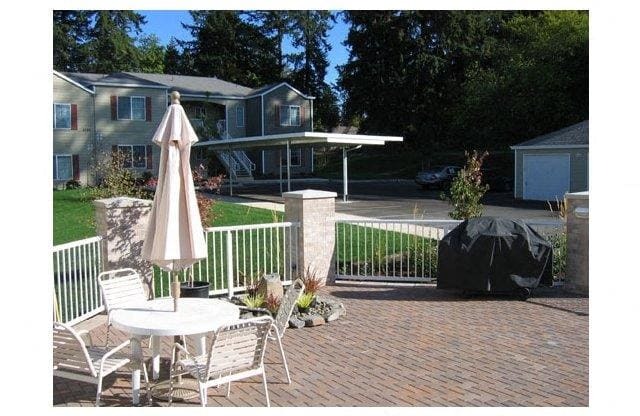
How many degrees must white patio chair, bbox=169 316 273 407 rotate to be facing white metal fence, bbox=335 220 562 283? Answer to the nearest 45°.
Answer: approximately 90° to its right

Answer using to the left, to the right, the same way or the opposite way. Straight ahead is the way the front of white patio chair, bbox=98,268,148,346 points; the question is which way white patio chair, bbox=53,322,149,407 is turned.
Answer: to the left

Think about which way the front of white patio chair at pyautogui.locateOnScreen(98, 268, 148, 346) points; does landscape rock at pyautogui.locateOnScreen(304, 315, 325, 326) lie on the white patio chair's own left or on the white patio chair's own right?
on the white patio chair's own left

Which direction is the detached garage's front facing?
toward the camera

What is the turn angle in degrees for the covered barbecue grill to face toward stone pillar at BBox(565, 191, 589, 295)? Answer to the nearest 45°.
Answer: approximately 135° to its left

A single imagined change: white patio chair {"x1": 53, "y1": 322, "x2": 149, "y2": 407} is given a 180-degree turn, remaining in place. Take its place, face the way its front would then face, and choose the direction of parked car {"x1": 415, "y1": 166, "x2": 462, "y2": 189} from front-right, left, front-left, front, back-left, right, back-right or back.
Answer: back

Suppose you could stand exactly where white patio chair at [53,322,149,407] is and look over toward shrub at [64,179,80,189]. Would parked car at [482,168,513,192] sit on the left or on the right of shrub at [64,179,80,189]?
right

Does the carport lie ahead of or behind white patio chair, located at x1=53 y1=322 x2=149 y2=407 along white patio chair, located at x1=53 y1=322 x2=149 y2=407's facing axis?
ahead

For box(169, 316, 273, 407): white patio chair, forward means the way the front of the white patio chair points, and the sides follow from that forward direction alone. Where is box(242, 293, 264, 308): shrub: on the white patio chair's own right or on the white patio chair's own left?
on the white patio chair's own right

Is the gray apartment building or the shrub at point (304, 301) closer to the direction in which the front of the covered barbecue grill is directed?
the shrub

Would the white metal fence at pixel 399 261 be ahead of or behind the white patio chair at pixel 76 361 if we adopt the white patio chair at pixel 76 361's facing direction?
ahead

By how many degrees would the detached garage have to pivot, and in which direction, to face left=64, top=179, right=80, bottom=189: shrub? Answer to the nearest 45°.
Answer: approximately 90° to its right

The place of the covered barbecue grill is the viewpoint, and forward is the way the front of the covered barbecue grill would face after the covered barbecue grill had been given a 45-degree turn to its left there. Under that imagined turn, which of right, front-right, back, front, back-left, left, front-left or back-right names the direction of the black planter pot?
right

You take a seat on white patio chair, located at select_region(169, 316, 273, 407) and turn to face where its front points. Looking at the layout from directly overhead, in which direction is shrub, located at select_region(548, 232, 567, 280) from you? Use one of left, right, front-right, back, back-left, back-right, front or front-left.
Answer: right

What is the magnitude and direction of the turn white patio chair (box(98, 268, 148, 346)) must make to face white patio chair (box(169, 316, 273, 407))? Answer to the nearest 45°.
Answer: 0° — it already faces it

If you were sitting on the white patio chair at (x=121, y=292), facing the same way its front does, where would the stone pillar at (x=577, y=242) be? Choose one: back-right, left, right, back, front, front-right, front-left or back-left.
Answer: front-left

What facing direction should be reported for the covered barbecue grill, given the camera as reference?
facing the viewer

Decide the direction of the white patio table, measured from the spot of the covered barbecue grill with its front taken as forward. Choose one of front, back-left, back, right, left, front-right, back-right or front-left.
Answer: front-right

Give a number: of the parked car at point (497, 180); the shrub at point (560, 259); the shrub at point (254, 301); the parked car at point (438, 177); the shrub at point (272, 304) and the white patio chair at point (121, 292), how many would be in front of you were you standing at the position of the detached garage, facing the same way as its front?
4

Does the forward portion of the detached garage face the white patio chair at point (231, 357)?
yes

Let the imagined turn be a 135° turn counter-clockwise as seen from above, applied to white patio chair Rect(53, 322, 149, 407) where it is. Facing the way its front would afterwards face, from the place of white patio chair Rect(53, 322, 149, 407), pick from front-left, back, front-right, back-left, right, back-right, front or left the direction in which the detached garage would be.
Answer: back-right

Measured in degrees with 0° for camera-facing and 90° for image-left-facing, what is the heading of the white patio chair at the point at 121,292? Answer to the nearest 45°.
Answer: approximately 315°

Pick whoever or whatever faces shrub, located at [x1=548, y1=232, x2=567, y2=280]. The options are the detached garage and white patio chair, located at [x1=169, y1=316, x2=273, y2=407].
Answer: the detached garage
